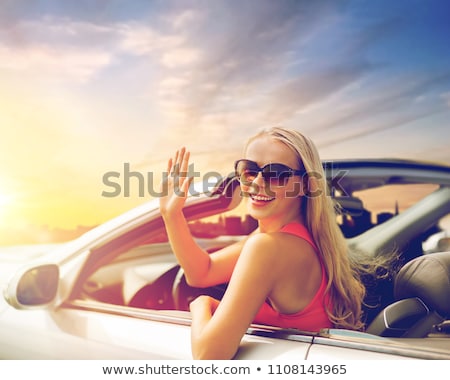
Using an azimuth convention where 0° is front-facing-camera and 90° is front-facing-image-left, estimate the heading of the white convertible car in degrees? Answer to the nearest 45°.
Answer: approximately 135°
